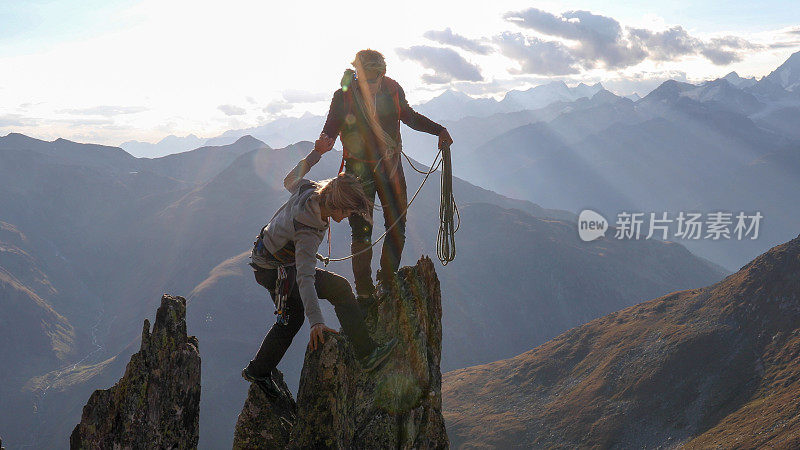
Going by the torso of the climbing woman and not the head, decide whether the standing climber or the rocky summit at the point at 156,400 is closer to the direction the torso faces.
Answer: the standing climber

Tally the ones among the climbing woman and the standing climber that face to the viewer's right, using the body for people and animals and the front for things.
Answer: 1

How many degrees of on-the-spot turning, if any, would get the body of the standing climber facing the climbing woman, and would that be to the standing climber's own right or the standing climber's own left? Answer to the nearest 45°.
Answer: approximately 45° to the standing climber's own right

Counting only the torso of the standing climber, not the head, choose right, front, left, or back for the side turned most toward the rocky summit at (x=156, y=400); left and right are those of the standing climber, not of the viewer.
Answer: right

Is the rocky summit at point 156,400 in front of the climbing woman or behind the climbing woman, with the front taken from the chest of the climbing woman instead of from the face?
behind

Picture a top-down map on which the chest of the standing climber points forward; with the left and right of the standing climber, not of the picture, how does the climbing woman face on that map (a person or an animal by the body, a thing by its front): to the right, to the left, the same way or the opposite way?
to the left

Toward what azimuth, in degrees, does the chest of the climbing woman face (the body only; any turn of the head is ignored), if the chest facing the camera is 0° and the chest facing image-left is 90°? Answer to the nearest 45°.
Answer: approximately 270°

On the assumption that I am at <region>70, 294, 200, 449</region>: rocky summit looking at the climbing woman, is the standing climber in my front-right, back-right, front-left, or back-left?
front-left

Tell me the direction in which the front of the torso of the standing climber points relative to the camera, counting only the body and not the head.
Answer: toward the camera

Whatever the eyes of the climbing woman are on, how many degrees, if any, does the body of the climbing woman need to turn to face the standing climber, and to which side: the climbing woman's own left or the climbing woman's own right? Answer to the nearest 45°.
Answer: approximately 45° to the climbing woman's own left
